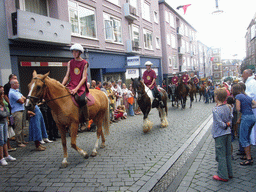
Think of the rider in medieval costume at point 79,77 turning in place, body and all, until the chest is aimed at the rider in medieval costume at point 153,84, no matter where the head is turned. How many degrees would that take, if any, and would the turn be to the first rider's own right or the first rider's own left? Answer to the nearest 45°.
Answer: approximately 180°

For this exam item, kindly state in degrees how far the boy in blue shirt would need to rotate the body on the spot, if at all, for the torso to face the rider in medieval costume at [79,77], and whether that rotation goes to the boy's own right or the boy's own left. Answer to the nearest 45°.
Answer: approximately 45° to the boy's own left

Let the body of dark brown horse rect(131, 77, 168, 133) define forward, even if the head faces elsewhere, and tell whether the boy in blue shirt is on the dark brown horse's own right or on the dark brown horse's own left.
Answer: on the dark brown horse's own left

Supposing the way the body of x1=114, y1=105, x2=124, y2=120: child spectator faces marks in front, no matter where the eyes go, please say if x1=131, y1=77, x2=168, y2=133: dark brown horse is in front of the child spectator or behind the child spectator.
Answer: in front

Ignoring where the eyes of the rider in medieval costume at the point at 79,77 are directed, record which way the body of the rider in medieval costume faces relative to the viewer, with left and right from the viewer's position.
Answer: facing the viewer and to the left of the viewer

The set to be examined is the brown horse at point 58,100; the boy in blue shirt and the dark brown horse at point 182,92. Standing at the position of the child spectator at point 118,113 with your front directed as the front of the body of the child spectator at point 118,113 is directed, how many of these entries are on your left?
1

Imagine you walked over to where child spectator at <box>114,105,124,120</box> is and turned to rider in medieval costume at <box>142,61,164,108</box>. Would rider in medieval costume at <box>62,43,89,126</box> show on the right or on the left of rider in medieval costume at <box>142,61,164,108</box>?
right

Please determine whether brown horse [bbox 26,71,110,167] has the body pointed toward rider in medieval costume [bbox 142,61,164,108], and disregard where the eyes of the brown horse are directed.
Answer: no

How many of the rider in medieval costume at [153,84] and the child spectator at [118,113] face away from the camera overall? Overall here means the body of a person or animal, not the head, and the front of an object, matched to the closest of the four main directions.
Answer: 0

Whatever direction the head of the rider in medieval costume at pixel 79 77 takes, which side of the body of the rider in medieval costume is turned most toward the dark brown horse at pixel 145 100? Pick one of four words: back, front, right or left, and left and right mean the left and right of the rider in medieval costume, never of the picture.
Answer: back

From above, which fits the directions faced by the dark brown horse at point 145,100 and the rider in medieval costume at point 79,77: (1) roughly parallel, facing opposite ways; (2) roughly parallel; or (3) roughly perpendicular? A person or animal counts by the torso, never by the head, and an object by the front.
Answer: roughly parallel

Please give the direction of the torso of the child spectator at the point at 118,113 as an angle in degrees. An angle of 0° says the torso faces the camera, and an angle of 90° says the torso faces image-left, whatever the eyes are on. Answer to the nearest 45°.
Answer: approximately 315°

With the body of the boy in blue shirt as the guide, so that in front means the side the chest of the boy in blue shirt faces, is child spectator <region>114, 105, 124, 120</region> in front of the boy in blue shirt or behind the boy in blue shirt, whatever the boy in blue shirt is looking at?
in front

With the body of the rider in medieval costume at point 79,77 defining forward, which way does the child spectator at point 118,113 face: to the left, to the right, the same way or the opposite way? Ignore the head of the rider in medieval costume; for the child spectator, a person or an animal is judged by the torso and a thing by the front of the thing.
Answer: to the left

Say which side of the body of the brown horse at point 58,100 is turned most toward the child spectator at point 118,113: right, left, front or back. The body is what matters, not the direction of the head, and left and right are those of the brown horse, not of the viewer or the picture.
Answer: back

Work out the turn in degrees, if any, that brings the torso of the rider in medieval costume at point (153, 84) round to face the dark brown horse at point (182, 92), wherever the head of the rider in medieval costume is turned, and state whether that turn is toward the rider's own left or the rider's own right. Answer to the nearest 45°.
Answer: approximately 135° to the rider's own right

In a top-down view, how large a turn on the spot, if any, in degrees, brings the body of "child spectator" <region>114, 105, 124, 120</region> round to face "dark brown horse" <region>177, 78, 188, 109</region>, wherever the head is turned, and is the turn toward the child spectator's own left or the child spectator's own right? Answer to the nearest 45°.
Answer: approximately 90° to the child spectator's own left

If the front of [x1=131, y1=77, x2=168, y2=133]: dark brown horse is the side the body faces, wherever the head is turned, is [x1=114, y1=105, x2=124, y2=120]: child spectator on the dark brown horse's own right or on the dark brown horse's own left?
on the dark brown horse's own right

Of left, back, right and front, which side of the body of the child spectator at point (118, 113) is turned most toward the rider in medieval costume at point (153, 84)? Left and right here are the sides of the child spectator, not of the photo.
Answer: front
